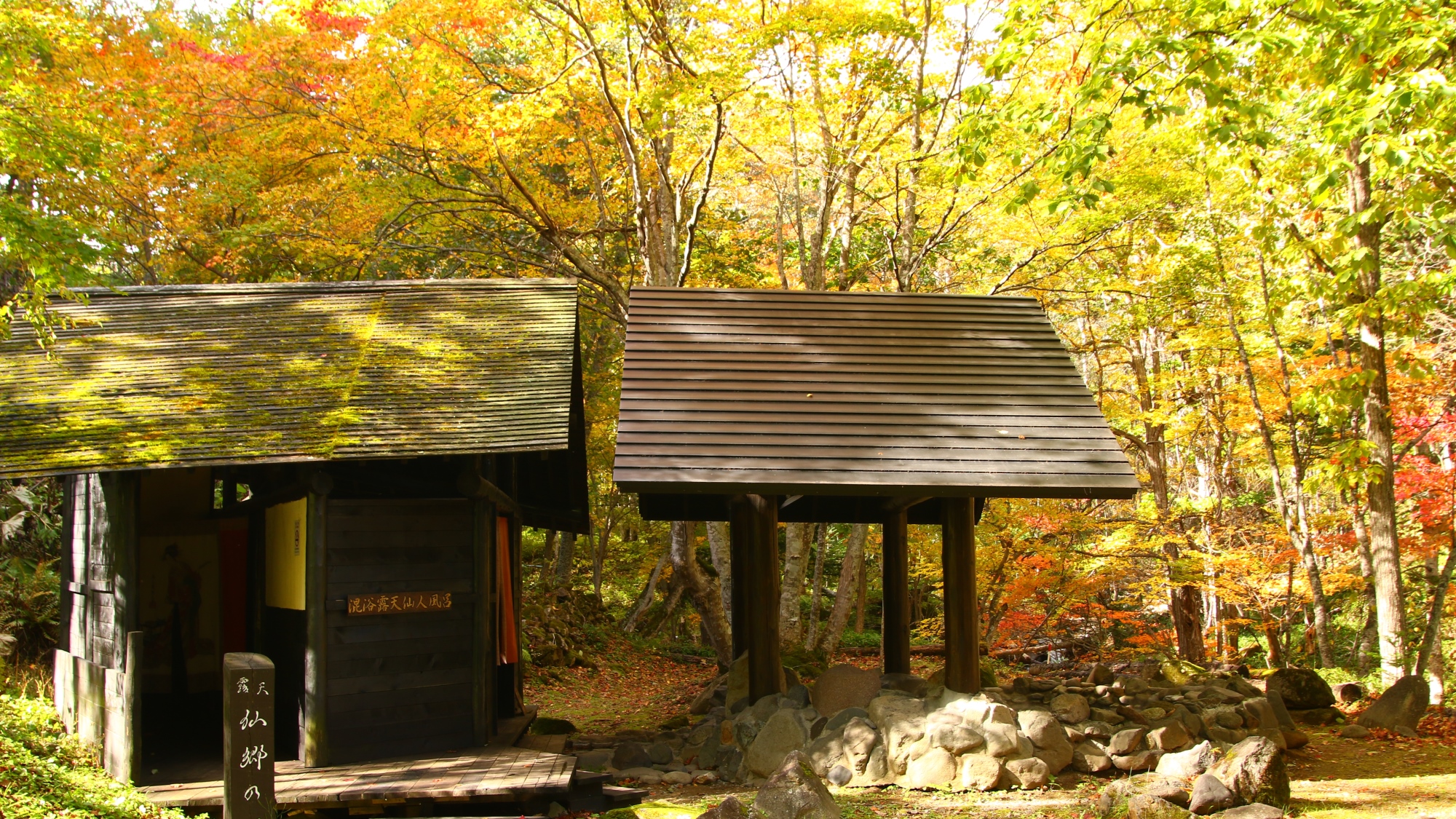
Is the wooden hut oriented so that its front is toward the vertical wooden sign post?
yes

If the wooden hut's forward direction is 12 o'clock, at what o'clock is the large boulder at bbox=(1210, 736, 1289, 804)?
The large boulder is roughly at 10 o'clock from the wooden hut.

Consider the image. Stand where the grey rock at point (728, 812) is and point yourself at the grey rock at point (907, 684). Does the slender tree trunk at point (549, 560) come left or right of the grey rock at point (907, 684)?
left

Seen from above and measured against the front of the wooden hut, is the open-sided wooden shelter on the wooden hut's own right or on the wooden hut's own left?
on the wooden hut's own left

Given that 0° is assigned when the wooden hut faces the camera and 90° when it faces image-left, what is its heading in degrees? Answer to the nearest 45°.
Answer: approximately 0°

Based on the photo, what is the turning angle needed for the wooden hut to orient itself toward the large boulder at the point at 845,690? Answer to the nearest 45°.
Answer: approximately 90° to its left

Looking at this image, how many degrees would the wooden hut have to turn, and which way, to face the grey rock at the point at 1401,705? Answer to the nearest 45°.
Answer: approximately 90° to its left

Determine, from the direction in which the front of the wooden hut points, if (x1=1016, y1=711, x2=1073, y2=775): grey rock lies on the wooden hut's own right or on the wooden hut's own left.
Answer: on the wooden hut's own left

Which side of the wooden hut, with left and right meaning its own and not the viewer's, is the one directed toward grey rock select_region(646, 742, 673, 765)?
left

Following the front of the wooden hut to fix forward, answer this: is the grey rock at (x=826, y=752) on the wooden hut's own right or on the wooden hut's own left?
on the wooden hut's own left

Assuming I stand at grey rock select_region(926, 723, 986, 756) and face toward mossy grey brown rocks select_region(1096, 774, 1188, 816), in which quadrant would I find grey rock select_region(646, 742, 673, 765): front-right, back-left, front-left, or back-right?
back-right

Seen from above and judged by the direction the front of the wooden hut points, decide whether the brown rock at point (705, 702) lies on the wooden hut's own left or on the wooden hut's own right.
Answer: on the wooden hut's own left
